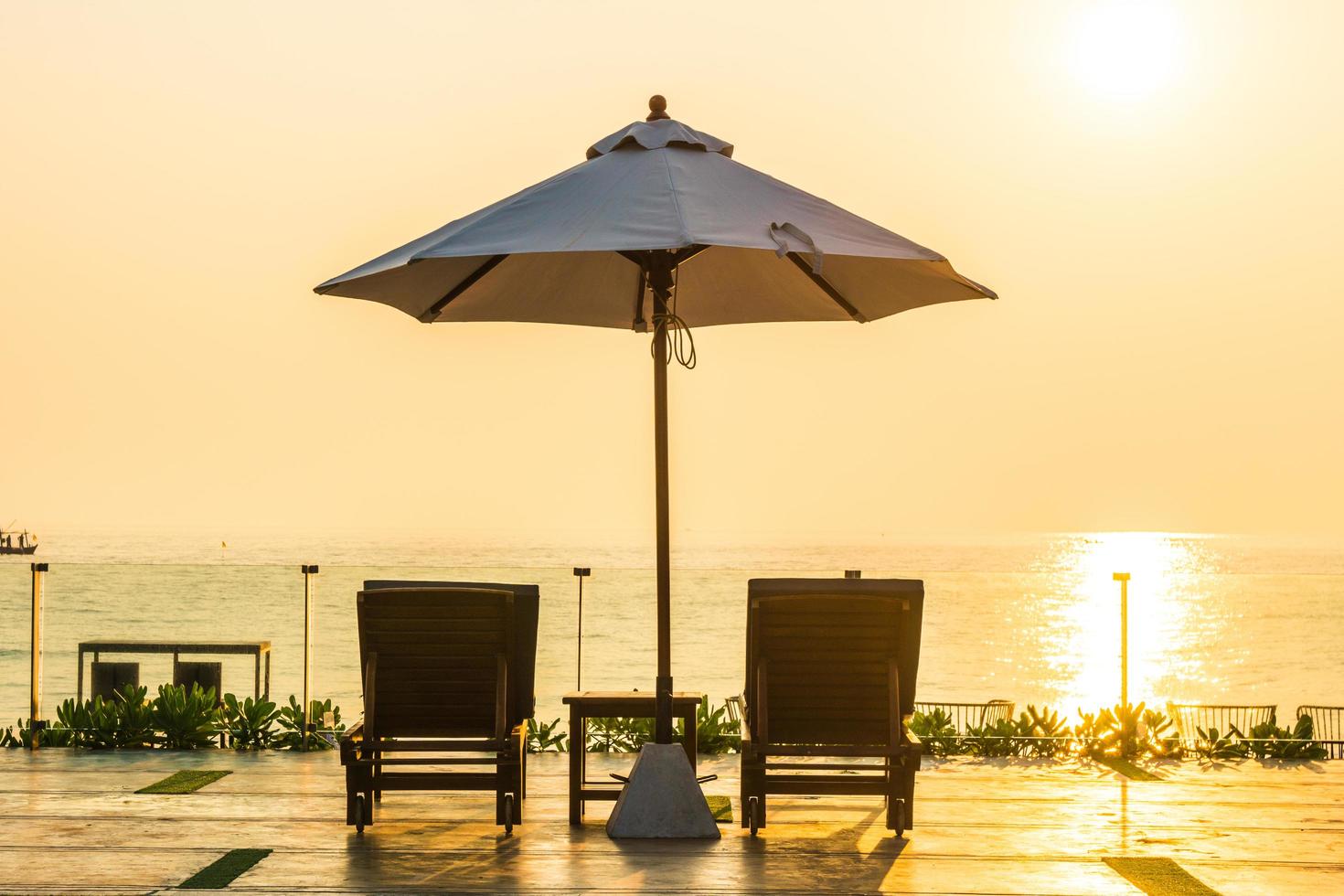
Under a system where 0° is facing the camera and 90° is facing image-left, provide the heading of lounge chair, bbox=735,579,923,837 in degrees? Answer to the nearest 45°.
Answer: approximately 180°

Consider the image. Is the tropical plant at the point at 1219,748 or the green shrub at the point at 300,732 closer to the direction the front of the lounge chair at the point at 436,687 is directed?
the green shrub

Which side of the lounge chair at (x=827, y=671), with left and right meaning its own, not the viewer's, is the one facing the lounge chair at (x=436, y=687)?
left

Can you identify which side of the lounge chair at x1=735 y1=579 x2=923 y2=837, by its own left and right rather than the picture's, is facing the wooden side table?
left

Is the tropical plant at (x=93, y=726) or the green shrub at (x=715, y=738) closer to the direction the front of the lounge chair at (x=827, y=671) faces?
the green shrub

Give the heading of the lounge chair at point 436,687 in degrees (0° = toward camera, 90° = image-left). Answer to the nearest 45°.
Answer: approximately 180°

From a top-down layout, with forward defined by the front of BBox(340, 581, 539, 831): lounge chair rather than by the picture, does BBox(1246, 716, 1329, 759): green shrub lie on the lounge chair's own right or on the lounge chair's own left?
on the lounge chair's own right

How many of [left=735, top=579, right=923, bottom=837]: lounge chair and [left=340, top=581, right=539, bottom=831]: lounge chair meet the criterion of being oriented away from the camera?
2
